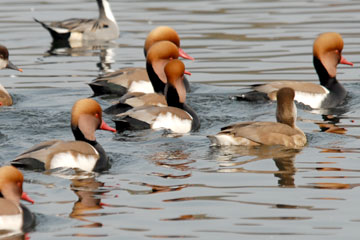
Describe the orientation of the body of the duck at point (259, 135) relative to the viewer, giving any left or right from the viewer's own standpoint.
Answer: facing to the right of the viewer

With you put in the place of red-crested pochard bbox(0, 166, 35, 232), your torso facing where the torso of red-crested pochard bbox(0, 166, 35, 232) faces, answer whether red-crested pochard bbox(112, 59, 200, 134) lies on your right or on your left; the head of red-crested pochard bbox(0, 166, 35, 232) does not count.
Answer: on your left

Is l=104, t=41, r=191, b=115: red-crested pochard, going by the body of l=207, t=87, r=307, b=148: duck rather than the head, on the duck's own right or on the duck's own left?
on the duck's own left

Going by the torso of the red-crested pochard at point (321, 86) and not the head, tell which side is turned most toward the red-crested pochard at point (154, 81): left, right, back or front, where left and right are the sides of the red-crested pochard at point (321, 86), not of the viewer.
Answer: back

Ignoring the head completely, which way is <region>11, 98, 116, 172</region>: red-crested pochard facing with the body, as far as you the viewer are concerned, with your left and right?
facing to the right of the viewer

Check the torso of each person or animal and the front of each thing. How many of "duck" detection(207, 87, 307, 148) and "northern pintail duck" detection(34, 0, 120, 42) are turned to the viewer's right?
2

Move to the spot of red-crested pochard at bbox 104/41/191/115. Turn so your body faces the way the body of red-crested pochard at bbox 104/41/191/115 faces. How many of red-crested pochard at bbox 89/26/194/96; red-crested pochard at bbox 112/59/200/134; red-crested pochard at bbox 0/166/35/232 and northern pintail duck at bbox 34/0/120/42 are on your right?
2

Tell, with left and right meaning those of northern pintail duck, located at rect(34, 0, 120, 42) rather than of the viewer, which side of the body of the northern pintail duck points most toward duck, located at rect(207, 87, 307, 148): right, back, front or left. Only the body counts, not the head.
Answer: right

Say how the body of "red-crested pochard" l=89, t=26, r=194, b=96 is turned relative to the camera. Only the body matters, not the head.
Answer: to the viewer's right

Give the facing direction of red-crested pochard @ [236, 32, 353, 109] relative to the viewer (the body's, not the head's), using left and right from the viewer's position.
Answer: facing to the right of the viewer

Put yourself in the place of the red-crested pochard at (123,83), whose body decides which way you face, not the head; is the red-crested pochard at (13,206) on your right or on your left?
on your right

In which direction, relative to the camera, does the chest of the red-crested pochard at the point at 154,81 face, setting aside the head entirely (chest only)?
to the viewer's right

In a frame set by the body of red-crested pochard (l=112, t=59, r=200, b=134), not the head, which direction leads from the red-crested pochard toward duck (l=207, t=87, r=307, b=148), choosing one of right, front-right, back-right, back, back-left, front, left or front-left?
front-right
